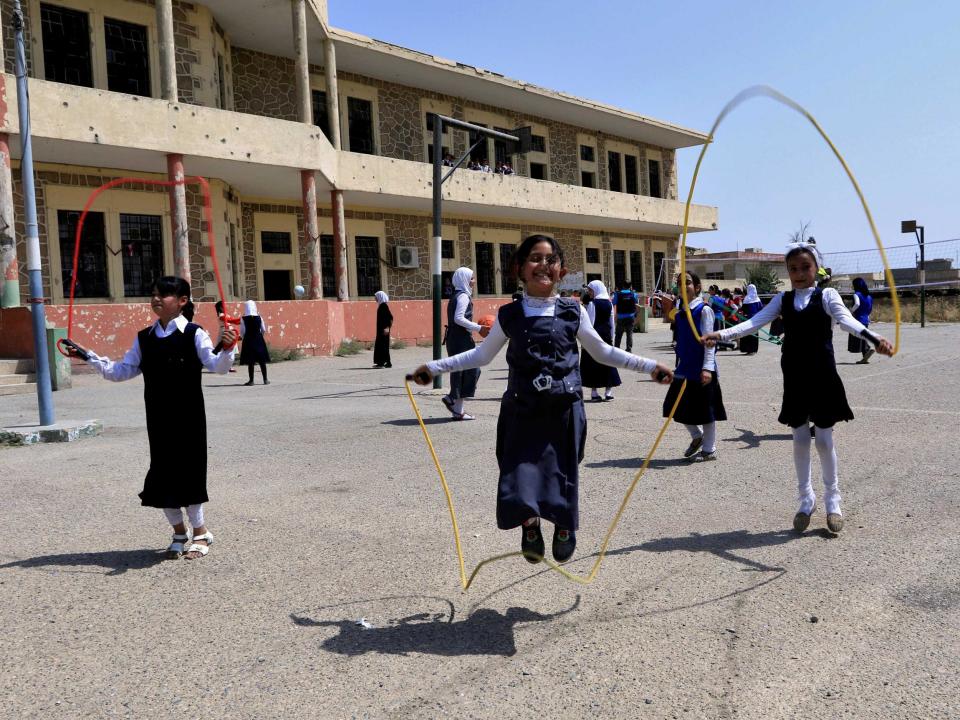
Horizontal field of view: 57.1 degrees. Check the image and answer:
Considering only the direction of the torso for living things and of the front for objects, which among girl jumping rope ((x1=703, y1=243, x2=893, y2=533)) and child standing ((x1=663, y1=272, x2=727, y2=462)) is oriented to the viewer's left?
the child standing

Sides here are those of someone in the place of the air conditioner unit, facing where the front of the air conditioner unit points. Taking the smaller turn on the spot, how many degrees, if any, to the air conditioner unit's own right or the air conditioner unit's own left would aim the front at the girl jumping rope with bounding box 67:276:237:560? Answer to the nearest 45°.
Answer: approximately 45° to the air conditioner unit's own right

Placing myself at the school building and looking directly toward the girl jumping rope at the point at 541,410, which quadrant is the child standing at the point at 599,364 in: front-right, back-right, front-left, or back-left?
front-left

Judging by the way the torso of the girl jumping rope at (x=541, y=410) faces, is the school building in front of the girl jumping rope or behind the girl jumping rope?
behind

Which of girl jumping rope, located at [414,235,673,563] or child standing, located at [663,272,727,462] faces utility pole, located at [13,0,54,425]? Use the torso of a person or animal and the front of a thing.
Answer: the child standing

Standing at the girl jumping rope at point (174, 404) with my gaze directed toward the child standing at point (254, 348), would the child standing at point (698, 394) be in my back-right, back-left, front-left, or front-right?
front-right

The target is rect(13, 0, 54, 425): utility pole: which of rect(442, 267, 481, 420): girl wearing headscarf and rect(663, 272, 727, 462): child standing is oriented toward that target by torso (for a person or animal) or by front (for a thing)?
the child standing

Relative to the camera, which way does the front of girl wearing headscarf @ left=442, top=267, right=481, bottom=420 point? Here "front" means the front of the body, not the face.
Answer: to the viewer's right

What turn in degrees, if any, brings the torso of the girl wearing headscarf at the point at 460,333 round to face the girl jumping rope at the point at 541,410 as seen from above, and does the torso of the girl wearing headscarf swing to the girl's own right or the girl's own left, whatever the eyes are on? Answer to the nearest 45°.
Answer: approximately 90° to the girl's own right

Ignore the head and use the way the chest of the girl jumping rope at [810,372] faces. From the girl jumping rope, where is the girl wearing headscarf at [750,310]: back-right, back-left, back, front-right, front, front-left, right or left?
back

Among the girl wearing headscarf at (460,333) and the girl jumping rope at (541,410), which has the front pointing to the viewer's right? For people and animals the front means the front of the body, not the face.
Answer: the girl wearing headscarf

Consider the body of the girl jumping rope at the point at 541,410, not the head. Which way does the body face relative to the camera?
toward the camera

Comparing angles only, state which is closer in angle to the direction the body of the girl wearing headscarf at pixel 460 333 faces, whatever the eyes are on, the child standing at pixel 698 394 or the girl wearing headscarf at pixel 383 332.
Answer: the child standing
